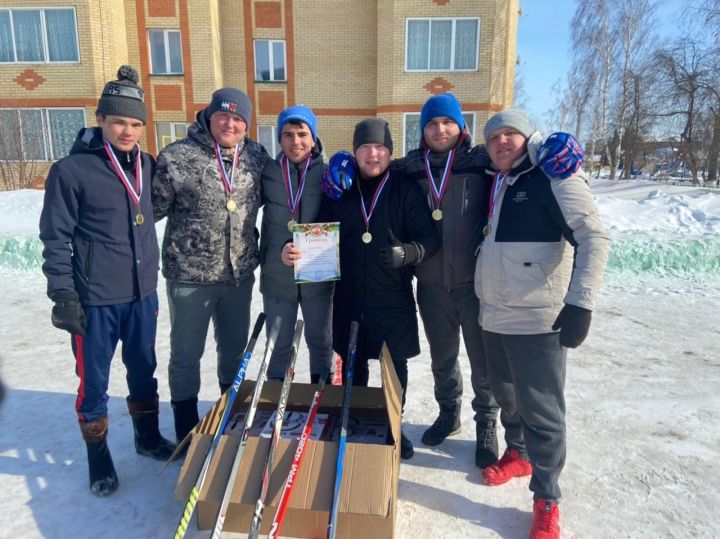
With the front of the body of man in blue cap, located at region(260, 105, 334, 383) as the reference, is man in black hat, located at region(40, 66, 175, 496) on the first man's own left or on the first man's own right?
on the first man's own right

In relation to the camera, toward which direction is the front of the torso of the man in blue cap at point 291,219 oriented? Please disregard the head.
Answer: toward the camera

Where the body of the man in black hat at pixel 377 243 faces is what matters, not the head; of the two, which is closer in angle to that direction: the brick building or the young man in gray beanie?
the young man in gray beanie

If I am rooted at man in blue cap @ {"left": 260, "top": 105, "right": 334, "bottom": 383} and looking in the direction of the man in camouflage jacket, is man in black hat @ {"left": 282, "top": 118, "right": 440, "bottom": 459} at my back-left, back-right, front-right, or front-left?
back-left

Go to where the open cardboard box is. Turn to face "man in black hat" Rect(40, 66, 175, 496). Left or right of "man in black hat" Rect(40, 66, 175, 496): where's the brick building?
right

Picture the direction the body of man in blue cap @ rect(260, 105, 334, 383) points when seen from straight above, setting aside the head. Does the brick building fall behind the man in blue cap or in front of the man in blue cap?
behind

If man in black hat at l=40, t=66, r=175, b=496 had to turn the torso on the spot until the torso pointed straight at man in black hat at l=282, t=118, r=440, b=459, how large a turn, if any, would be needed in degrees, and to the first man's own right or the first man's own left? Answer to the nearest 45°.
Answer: approximately 45° to the first man's own left

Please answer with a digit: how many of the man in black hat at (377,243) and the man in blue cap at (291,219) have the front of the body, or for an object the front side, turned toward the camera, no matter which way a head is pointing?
2

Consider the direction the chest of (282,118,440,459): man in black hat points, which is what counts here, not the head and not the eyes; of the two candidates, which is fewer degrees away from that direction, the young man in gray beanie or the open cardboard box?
the open cardboard box

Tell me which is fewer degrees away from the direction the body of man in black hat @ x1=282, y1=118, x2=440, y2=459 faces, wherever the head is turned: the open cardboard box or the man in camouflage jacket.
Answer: the open cardboard box

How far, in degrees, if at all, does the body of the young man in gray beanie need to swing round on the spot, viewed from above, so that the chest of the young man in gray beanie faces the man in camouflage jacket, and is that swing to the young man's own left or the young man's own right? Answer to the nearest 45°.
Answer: approximately 45° to the young man's own right

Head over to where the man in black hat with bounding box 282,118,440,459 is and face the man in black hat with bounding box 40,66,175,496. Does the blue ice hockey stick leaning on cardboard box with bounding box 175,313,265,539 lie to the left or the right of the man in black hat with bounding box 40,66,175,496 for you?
left
